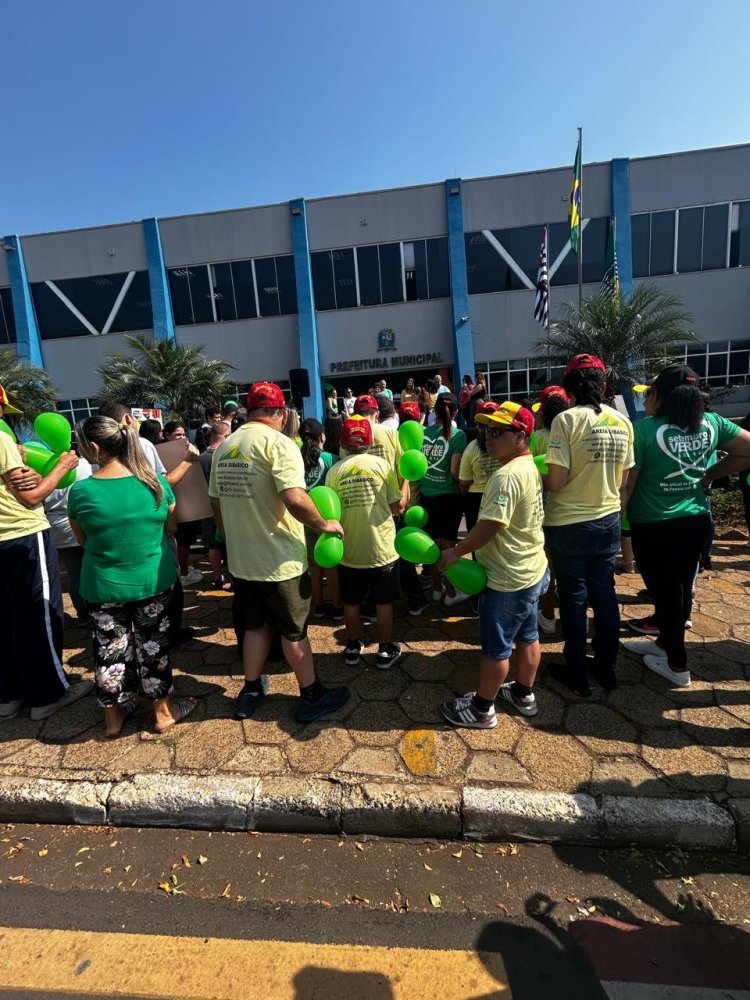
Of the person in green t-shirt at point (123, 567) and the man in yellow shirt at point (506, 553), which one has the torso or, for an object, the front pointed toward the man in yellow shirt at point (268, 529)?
the man in yellow shirt at point (506, 553)

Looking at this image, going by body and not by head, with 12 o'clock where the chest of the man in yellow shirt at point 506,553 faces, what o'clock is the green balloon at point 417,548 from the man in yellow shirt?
The green balloon is roughly at 1 o'clock from the man in yellow shirt.

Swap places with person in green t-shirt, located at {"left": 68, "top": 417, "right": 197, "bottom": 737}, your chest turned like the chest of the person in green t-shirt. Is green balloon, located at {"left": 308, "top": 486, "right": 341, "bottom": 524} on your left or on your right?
on your right

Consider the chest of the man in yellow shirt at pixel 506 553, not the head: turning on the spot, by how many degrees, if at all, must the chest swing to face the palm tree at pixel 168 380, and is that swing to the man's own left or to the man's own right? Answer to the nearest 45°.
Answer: approximately 45° to the man's own right

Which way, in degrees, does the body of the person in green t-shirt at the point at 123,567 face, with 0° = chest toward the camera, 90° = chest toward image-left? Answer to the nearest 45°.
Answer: approximately 180°

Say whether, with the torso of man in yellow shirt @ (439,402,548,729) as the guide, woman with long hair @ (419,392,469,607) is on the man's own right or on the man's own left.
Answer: on the man's own right

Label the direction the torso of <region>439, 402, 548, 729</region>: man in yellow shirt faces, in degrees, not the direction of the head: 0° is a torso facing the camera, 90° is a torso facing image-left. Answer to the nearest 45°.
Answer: approximately 90°

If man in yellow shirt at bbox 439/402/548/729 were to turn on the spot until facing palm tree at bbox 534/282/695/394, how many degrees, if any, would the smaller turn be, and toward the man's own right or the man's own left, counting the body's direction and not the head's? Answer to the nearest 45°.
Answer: approximately 90° to the man's own right

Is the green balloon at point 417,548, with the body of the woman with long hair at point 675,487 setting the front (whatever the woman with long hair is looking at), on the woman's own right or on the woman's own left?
on the woman's own left

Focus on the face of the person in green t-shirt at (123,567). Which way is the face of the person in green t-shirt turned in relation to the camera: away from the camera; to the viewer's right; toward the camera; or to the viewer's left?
away from the camera

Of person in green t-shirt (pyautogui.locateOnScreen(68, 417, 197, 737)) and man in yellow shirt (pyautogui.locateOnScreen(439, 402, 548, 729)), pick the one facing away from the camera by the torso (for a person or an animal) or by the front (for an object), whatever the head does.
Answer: the person in green t-shirt
